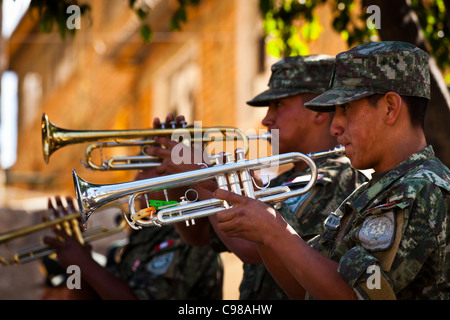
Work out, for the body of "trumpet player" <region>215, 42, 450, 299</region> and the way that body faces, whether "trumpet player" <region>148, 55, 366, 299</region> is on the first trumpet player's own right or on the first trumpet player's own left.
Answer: on the first trumpet player's own right

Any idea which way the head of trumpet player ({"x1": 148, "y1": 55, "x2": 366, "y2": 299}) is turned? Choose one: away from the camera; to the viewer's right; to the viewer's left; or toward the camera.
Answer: to the viewer's left

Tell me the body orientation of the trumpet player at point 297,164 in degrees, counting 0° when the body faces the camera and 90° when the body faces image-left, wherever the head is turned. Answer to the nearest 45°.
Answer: approximately 90°

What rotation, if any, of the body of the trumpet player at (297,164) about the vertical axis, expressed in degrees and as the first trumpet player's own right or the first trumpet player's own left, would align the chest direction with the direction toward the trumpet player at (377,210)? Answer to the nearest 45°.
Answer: approximately 90° to the first trumpet player's own left

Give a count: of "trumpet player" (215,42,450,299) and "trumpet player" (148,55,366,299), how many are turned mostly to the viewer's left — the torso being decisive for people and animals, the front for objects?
2

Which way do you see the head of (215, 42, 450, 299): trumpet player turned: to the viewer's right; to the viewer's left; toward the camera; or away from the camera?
to the viewer's left

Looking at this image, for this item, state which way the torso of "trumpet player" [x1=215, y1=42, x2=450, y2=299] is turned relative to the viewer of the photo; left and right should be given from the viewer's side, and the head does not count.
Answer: facing to the left of the viewer
